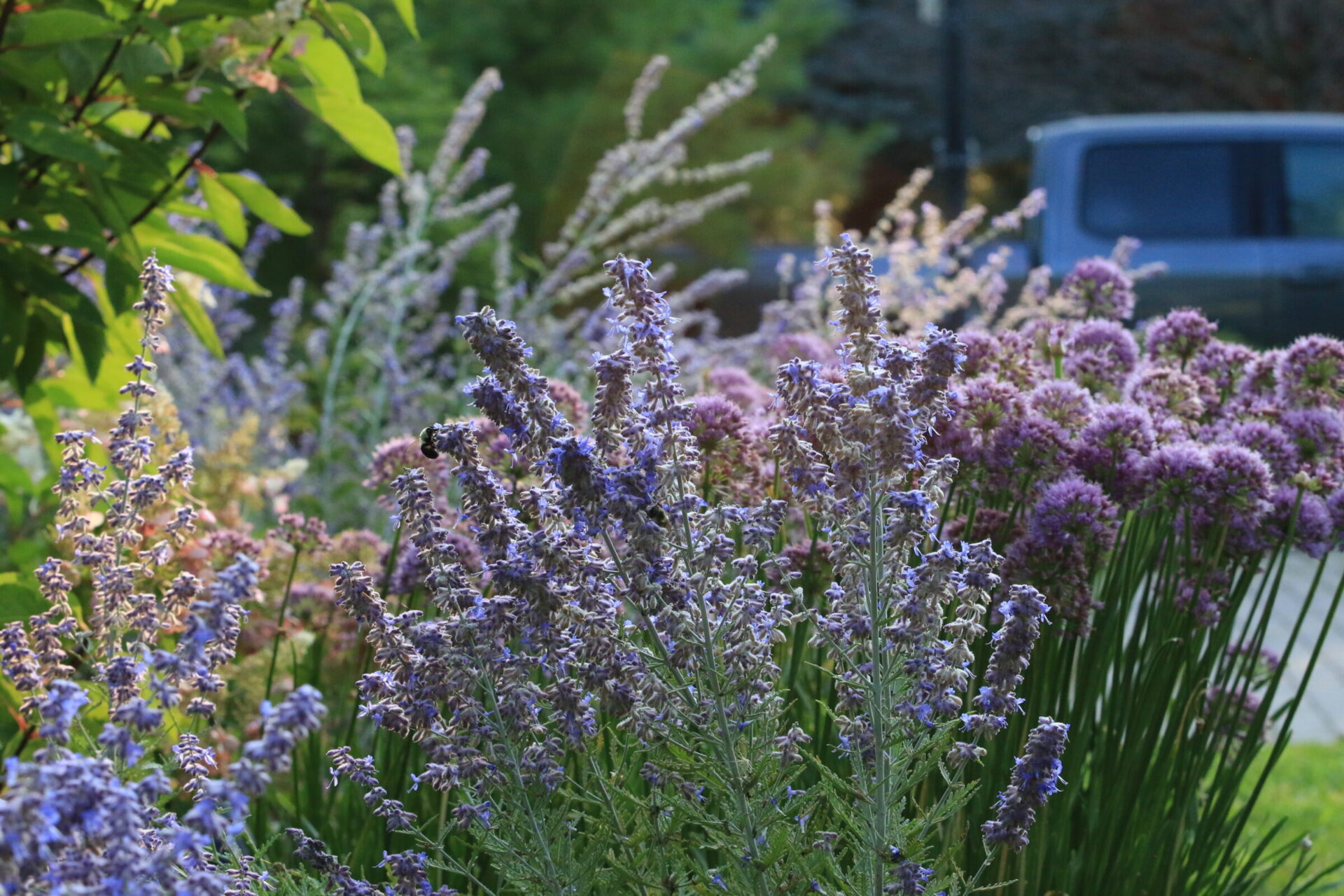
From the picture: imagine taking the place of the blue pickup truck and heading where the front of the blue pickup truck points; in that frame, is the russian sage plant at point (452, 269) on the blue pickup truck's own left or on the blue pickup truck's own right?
on the blue pickup truck's own right

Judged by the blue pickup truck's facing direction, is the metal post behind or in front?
behind

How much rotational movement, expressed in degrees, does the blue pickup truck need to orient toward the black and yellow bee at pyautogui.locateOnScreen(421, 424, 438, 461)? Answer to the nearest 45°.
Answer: approximately 90° to its right

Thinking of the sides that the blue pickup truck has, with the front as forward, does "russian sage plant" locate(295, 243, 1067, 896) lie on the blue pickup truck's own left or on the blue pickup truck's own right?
on the blue pickup truck's own right

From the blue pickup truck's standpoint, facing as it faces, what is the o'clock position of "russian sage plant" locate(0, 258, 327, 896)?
The russian sage plant is roughly at 3 o'clock from the blue pickup truck.

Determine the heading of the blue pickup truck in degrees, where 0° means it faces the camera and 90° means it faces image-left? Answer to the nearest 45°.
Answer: approximately 270°
